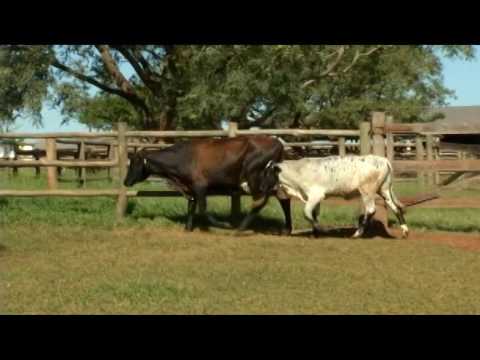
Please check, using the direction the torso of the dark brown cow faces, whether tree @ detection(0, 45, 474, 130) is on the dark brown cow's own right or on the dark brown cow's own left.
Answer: on the dark brown cow's own right

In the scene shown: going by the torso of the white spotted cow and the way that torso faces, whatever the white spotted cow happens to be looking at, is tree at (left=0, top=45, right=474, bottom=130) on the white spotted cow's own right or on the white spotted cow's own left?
on the white spotted cow's own right

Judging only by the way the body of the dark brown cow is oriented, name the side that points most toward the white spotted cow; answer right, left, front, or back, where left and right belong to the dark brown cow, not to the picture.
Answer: back

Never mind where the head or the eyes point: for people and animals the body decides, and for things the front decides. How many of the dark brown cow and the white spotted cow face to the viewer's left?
2

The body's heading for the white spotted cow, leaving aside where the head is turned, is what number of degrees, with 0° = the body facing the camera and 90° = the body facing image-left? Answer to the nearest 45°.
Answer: approximately 90°

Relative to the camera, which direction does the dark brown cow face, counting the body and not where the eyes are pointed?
to the viewer's left
